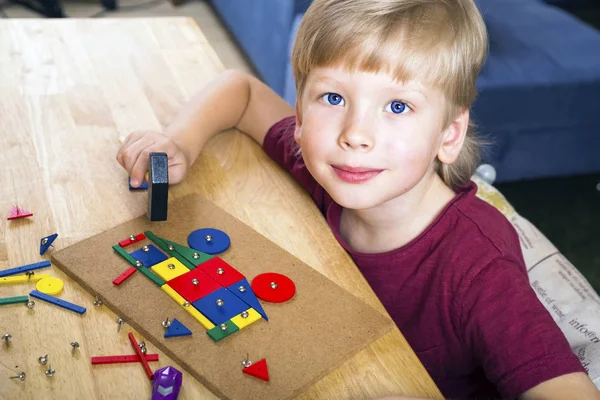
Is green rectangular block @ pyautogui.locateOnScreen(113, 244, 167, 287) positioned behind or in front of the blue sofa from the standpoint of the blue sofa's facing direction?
in front

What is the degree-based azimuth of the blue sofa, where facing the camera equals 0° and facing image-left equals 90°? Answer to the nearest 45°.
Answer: approximately 0°

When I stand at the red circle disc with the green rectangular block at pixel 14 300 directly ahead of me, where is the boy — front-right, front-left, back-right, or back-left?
back-right

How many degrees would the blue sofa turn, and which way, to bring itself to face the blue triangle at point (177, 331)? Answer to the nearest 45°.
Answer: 0° — it already faces it

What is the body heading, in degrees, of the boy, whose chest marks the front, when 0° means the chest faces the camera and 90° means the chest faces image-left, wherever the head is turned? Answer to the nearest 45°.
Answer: approximately 45°

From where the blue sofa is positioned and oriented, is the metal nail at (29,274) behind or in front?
in front

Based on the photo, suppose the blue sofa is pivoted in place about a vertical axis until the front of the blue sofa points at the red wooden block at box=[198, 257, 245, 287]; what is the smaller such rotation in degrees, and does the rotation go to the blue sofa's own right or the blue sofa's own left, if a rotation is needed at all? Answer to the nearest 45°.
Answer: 0° — it already faces it
